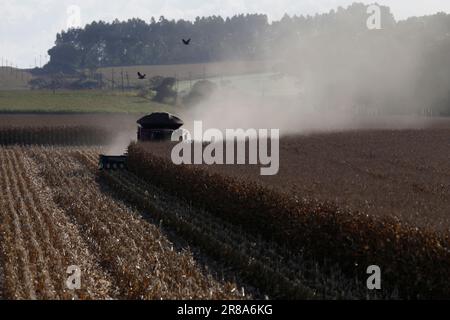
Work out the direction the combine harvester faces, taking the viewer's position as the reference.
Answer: facing the viewer and to the left of the viewer
